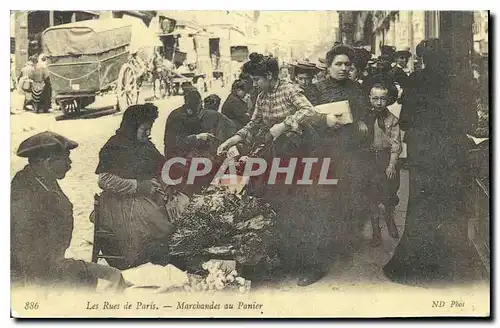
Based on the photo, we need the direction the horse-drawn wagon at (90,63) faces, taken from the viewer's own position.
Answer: facing away from the viewer and to the right of the viewer

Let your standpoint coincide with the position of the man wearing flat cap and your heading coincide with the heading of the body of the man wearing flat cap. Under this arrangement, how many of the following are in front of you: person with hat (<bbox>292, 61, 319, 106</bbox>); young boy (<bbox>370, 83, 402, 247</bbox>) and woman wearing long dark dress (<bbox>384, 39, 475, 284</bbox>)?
3

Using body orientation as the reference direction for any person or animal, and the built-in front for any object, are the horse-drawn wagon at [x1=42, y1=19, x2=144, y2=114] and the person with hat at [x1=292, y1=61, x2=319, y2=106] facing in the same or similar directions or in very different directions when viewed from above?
very different directions

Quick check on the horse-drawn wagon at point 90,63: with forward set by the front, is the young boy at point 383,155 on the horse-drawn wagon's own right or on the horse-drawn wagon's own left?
on the horse-drawn wagon's own right

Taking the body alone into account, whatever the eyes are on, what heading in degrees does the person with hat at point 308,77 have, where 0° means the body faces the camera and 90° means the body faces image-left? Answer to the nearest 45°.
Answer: approximately 45°

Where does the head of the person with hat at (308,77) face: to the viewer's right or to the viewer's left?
to the viewer's left

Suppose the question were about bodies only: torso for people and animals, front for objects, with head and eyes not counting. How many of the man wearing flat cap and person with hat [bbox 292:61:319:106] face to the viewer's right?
1

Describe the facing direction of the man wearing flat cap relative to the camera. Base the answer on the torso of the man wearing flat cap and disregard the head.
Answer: to the viewer's right
